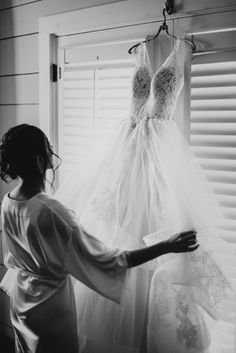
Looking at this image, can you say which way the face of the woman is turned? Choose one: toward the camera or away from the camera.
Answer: away from the camera

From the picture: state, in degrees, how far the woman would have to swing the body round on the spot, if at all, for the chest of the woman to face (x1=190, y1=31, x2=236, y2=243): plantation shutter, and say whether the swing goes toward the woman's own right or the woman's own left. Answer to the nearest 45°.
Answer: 0° — they already face it

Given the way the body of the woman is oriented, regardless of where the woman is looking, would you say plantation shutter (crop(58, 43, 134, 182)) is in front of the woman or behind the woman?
in front

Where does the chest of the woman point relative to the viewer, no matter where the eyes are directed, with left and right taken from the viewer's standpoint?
facing away from the viewer and to the right of the viewer
